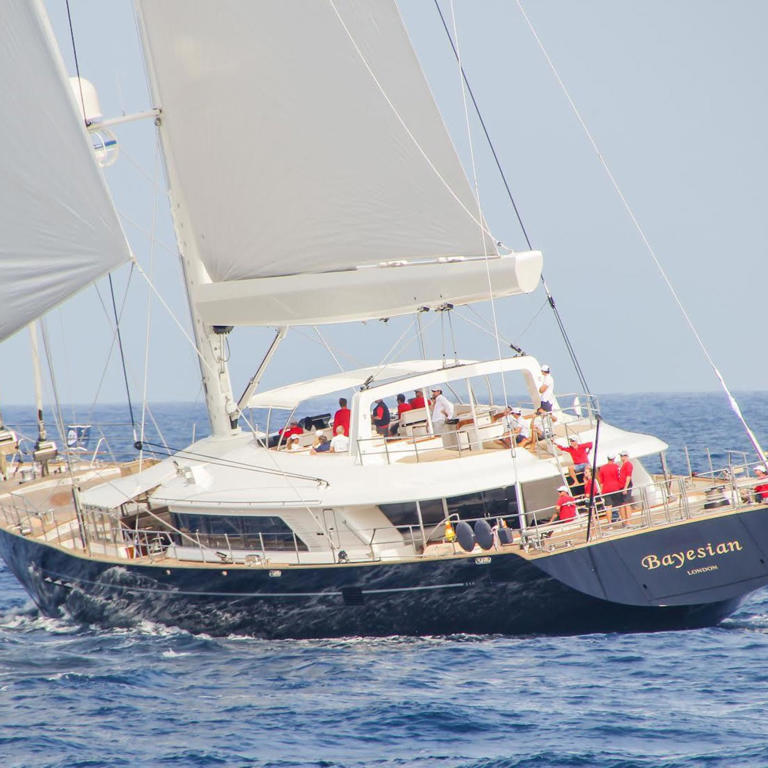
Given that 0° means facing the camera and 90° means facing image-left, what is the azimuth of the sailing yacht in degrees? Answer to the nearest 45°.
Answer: approximately 135°
